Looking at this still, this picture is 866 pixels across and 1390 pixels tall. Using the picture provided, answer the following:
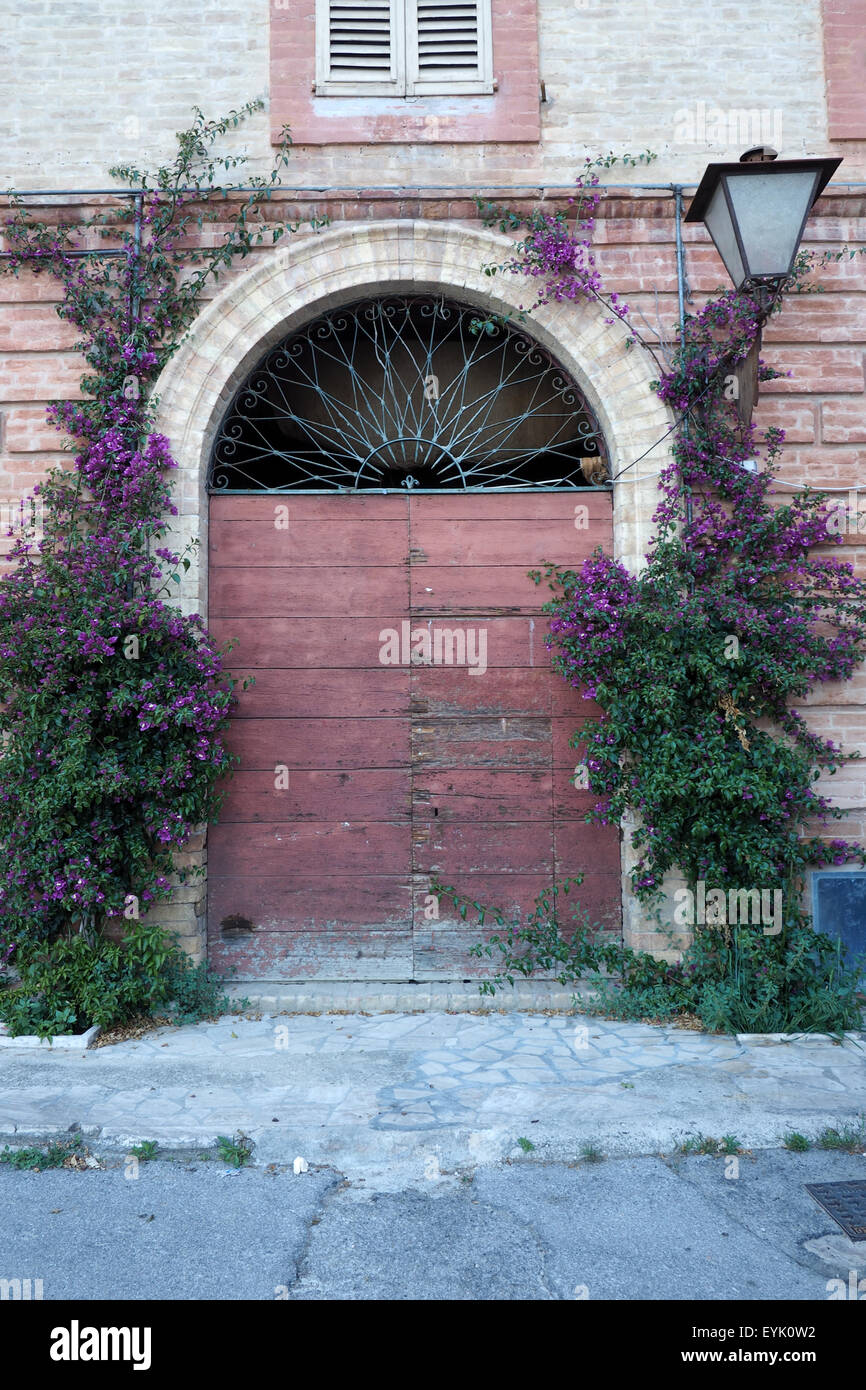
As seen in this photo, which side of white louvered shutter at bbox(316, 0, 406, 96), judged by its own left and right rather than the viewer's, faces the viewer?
front

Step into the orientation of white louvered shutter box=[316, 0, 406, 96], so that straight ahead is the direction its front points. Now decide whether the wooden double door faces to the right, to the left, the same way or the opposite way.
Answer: the same way

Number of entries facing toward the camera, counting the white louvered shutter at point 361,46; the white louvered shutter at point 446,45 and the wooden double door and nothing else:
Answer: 3

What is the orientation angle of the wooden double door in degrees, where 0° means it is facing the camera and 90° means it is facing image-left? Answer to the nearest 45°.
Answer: approximately 0°

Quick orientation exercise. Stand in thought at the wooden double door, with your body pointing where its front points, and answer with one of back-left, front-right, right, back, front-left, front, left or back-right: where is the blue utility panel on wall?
left

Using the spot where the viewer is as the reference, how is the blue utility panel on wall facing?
facing the viewer

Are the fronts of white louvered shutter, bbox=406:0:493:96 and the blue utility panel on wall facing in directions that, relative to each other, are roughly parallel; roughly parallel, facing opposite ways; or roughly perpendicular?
roughly parallel

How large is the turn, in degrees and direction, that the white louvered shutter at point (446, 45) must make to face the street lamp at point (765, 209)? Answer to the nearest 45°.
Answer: approximately 45° to its left

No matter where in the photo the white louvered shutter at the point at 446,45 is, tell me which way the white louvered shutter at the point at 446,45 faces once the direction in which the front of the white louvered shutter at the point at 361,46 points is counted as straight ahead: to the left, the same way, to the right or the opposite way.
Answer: the same way

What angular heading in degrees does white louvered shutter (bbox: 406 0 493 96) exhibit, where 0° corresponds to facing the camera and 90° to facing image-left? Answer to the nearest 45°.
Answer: approximately 0°
